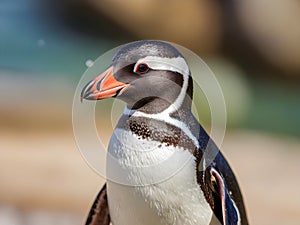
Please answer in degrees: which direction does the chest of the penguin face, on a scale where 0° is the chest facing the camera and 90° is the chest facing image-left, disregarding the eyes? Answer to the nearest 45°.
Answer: approximately 45°
